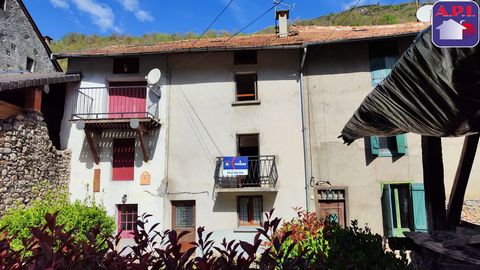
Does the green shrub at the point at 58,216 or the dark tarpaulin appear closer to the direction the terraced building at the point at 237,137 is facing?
the dark tarpaulin

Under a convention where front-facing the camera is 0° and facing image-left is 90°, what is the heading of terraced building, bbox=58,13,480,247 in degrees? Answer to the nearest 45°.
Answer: approximately 0°

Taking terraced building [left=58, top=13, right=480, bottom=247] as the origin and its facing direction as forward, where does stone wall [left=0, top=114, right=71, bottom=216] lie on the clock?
The stone wall is roughly at 2 o'clock from the terraced building.

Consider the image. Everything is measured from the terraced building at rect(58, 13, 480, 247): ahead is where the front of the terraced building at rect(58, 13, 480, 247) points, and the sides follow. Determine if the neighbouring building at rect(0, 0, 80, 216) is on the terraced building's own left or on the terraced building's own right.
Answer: on the terraced building's own right

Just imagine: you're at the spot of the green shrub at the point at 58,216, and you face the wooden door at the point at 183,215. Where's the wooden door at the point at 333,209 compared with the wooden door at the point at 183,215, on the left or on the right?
right

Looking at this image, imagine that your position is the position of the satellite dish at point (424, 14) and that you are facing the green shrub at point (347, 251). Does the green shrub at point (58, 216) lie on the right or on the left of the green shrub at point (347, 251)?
right
